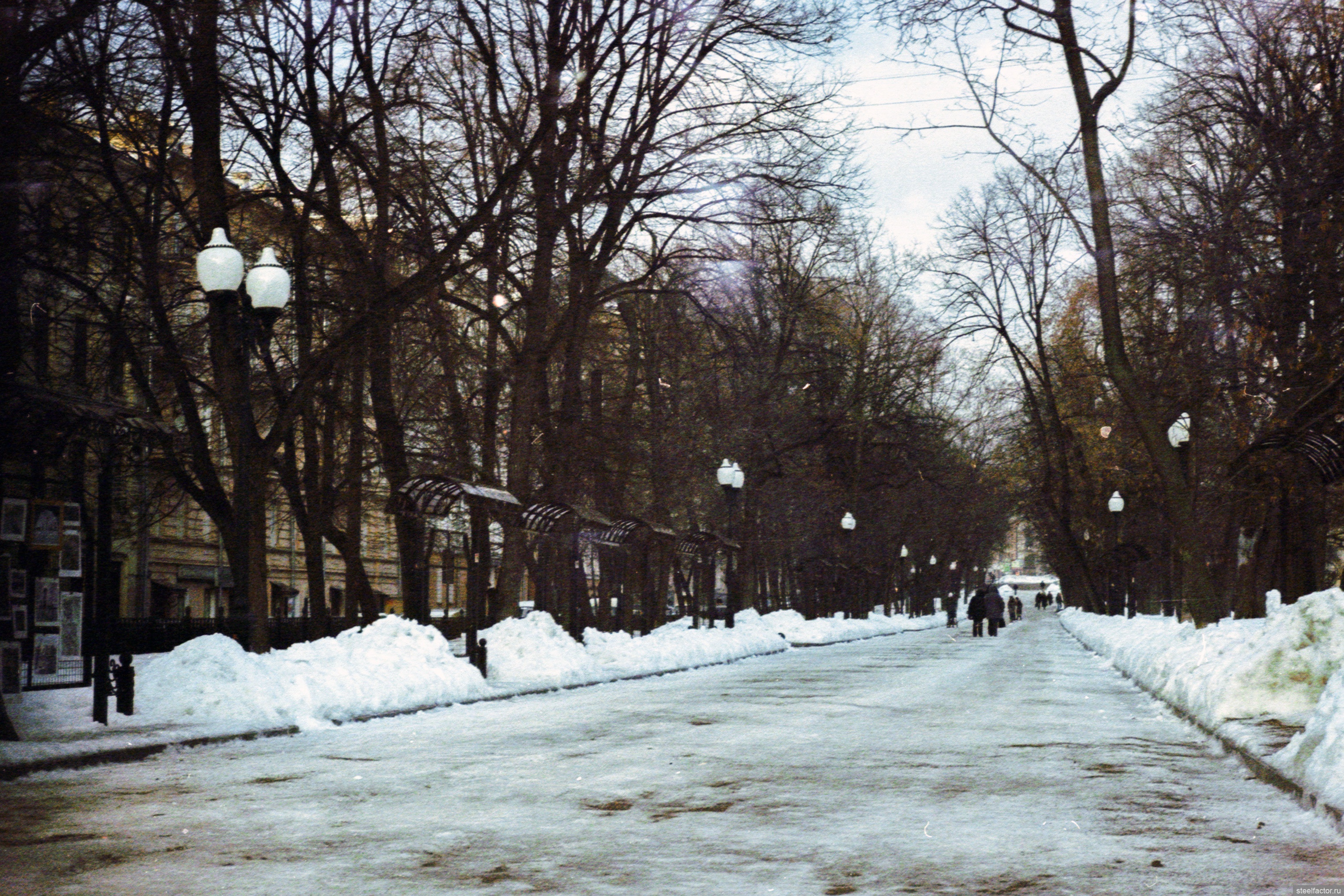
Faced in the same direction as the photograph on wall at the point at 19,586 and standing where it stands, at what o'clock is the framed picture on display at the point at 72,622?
The framed picture on display is roughly at 8 o'clock from the photograph on wall.

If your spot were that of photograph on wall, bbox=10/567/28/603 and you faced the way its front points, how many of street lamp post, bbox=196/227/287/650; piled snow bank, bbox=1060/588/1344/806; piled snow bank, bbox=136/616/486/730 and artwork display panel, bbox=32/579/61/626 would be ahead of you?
3

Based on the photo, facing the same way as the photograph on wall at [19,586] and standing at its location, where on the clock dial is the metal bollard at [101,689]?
The metal bollard is roughly at 1 o'clock from the photograph on wall.

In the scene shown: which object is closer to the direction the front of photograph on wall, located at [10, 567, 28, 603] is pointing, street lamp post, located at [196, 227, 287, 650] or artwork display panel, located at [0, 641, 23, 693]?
the street lamp post

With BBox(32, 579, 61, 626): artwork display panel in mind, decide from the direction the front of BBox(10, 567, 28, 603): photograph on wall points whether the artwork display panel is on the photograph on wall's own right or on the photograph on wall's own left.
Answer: on the photograph on wall's own left

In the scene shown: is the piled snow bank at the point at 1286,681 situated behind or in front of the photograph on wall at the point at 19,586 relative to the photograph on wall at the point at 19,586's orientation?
in front

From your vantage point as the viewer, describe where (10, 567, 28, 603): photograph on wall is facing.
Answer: facing the viewer and to the right of the viewer

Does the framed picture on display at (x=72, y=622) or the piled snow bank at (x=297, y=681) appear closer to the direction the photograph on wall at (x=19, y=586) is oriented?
the piled snow bank

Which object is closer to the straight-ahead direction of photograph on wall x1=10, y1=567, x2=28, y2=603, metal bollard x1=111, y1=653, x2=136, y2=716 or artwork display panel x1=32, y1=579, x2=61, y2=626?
the metal bollard

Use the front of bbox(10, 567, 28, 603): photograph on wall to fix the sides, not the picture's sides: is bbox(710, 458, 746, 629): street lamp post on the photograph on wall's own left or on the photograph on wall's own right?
on the photograph on wall's own left
